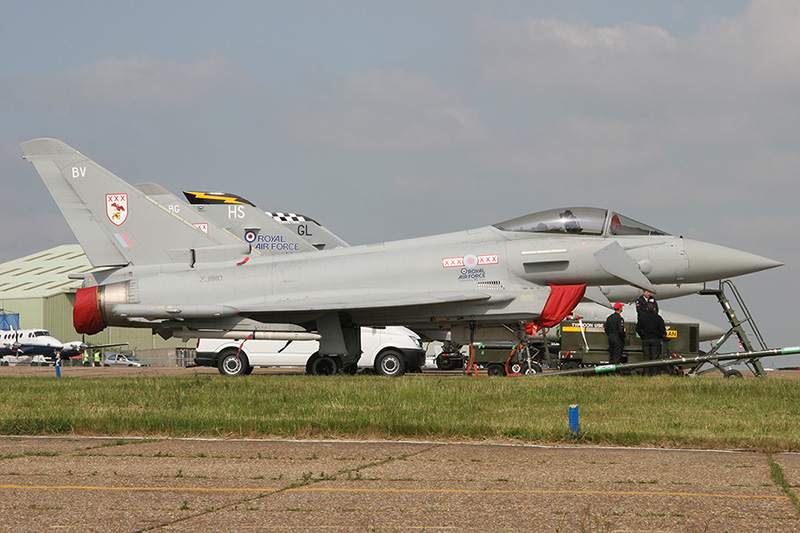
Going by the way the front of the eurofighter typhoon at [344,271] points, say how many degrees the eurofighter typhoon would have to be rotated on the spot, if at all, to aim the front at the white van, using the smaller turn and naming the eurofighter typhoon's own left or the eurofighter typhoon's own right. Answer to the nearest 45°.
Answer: approximately 135° to the eurofighter typhoon's own left

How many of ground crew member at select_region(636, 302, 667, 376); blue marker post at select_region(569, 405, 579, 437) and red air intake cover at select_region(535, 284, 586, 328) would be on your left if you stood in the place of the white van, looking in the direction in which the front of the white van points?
0

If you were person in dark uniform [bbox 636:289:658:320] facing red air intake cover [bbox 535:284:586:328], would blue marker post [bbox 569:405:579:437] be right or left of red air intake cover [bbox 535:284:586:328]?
left

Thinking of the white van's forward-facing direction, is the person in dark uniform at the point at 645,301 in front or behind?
in front

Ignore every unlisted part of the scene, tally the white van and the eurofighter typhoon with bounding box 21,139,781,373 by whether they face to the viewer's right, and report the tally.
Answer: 2

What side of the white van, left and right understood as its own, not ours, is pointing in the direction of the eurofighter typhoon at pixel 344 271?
right

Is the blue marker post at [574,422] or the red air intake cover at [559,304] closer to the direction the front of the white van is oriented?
the red air intake cover

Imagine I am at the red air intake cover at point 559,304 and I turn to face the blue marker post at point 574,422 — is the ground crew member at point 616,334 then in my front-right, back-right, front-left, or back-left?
back-left

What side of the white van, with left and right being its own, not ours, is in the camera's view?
right

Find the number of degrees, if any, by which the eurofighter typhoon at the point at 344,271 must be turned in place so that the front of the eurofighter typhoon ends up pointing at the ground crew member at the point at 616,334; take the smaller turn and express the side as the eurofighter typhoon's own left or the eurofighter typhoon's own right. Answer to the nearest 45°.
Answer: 0° — it already faces them

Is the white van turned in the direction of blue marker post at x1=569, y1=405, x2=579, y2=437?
no

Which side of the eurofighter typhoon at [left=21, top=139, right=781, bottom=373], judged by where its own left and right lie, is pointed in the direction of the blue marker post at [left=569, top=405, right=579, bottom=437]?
right

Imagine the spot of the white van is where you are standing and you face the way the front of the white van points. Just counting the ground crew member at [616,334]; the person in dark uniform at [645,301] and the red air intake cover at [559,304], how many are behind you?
0

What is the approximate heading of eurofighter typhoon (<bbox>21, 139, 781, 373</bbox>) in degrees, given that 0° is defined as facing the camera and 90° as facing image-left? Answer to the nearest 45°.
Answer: approximately 270°

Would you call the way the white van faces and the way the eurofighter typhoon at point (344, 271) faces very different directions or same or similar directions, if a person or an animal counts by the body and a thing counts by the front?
same or similar directions

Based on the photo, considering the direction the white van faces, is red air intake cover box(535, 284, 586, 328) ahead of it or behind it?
ahead

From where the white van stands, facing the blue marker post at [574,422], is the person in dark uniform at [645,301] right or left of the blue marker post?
left

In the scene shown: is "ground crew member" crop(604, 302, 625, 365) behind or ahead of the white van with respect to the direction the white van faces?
ahead

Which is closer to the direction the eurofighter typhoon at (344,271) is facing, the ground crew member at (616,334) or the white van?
the ground crew member
